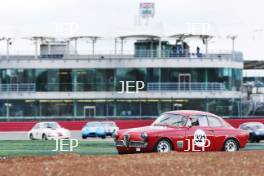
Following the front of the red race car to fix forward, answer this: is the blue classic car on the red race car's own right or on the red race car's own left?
on the red race car's own right

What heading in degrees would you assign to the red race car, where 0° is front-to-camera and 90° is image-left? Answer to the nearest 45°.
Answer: approximately 45°

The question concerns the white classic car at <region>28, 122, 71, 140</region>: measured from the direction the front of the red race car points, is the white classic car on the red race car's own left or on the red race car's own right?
on the red race car's own right
